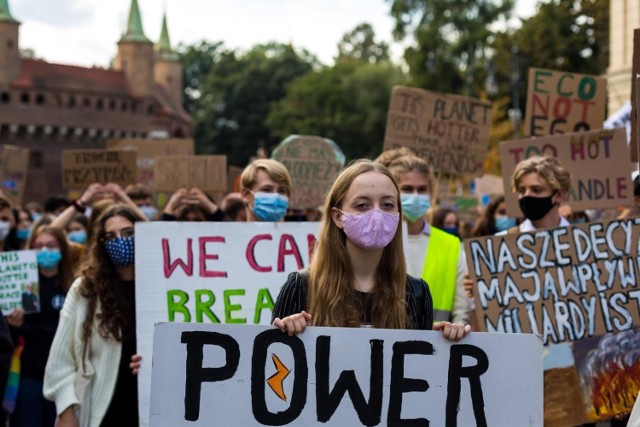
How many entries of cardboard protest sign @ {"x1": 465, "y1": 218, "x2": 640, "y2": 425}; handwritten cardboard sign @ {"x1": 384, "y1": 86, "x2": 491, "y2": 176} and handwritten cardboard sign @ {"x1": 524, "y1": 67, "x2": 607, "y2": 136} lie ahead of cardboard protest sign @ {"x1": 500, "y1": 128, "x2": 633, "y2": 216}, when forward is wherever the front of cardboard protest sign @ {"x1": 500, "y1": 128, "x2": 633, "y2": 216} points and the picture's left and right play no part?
1

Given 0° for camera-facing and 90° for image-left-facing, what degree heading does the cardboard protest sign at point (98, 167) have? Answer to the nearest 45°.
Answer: approximately 0°

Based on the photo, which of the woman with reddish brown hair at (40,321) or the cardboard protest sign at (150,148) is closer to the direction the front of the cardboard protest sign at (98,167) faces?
the woman with reddish brown hair

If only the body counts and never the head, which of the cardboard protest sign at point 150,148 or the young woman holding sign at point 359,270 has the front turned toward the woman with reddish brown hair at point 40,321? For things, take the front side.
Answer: the cardboard protest sign

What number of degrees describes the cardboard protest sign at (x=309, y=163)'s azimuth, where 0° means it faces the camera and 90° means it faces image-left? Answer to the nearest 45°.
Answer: approximately 0°

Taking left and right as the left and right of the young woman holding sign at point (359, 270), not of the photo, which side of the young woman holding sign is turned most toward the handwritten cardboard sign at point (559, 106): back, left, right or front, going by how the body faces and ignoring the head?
back

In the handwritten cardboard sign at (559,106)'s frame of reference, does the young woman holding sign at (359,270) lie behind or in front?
in front

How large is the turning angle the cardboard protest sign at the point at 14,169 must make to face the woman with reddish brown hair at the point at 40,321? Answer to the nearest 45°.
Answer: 0° — it already faces them

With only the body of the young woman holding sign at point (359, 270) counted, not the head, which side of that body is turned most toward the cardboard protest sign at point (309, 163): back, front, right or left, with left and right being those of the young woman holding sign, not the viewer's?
back
